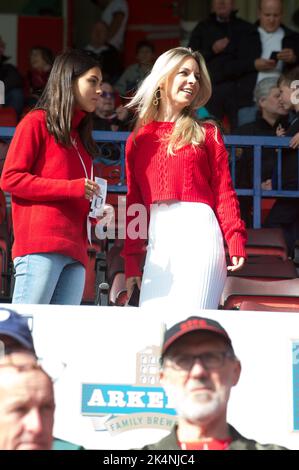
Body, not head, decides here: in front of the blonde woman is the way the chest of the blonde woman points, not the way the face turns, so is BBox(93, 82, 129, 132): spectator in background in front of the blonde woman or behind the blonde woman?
behind

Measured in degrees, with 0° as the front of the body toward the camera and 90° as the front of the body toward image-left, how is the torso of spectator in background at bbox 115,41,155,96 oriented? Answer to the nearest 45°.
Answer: approximately 0°

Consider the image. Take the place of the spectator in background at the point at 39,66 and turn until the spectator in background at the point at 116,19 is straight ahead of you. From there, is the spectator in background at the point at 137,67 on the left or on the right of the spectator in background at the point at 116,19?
right

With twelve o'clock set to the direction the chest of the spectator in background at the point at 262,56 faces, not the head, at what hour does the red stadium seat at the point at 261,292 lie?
The red stadium seat is roughly at 12 o'clock from the spectator in background.

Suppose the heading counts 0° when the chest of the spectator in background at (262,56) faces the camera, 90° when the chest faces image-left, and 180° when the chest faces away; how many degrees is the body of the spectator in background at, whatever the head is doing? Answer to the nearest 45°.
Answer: approximately 0°

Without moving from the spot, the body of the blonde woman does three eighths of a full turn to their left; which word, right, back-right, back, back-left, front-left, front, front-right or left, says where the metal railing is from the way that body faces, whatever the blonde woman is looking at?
front-left

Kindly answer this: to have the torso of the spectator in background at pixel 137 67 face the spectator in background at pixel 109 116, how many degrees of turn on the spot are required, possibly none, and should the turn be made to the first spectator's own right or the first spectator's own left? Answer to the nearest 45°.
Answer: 0° — they already face them
